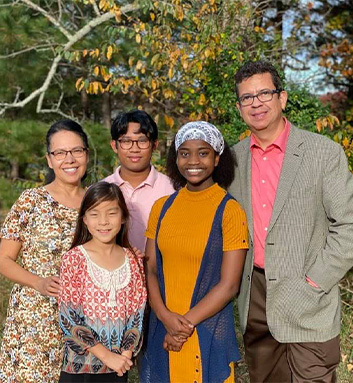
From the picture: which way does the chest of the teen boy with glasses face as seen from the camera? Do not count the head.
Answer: toward the camera

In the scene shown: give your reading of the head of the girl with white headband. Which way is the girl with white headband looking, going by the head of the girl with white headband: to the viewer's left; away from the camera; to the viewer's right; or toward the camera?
toward the camera

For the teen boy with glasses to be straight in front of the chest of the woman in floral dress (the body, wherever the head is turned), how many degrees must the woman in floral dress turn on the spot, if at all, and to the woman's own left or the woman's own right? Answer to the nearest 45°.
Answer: approximately 90° to the woman's own left

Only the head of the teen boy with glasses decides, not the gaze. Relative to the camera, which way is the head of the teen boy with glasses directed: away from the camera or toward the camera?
toward the camera

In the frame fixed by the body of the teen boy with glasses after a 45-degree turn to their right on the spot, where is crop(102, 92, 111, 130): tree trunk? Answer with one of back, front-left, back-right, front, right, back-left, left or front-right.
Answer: back-right

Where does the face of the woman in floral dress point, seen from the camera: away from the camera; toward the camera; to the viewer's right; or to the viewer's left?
toward the camera

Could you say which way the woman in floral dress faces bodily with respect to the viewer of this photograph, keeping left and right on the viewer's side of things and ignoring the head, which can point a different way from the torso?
facing the viewer and to the right of the viewer

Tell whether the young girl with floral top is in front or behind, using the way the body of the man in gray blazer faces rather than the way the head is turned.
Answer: in front

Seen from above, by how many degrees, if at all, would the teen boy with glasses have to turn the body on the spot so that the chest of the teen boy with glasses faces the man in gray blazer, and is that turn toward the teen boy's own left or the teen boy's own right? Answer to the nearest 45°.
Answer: approximately 45° to the teen boy's own left

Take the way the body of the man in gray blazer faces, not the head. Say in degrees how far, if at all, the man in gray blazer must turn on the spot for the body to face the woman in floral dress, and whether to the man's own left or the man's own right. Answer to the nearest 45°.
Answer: approximately 45° to the man's own right

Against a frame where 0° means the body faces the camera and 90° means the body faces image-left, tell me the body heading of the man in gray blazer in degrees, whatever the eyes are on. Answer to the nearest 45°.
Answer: approximately 45°

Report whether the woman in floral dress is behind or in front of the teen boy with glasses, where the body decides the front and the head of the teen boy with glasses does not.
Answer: in front

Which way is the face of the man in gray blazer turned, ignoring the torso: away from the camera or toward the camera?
toward the camera

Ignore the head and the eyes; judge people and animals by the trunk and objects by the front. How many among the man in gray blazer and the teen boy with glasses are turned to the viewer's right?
0

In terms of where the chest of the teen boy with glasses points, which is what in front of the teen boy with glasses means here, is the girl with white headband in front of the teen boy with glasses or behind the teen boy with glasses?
in front

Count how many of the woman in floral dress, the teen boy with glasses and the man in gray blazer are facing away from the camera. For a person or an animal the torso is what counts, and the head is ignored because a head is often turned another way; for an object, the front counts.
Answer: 0

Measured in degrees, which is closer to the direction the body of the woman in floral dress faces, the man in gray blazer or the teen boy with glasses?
the man in gray blazer

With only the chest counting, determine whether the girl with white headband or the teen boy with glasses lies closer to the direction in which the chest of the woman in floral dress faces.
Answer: the girl with white headband
